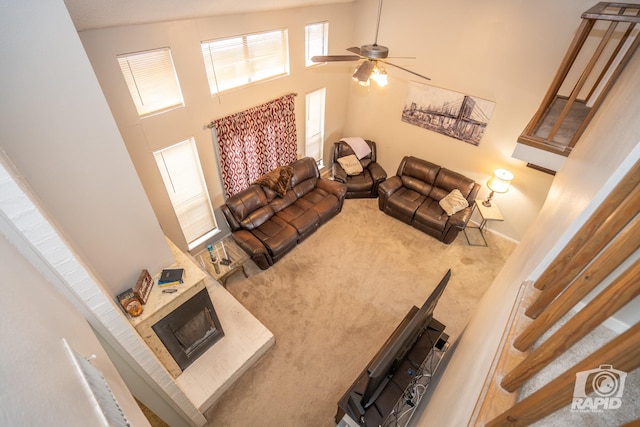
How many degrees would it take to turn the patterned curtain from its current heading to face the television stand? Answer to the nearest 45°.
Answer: approximately 45° to its right

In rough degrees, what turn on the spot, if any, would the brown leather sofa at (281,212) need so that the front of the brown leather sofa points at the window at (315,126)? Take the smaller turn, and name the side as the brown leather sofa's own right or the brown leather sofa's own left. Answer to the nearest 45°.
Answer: approximately 90° to the brown leather sofa's own left

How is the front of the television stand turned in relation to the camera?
facing away from the viewer and to the left of the viewer

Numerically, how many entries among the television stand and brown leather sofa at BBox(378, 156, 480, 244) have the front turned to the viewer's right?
0

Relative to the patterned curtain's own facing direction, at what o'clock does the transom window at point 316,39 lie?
The transom window is roughly at 9 o'clock from the patterned curtain.

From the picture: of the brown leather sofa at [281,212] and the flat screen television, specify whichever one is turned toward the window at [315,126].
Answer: the flat screen television

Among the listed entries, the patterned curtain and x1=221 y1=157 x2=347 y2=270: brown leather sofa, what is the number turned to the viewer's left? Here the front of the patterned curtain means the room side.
0

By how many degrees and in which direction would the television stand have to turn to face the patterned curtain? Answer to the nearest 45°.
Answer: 0° — it already faces it

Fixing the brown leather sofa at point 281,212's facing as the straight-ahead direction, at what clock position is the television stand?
The television stand is roughly at 1 o'clock from the brown leather sofa.

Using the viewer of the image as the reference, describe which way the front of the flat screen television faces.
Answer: facing away from the viewer and to the left of the viewer

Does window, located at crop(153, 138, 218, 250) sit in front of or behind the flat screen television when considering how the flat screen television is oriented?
in front

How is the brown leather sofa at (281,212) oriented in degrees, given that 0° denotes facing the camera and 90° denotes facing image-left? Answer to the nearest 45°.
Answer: approximately 315°
